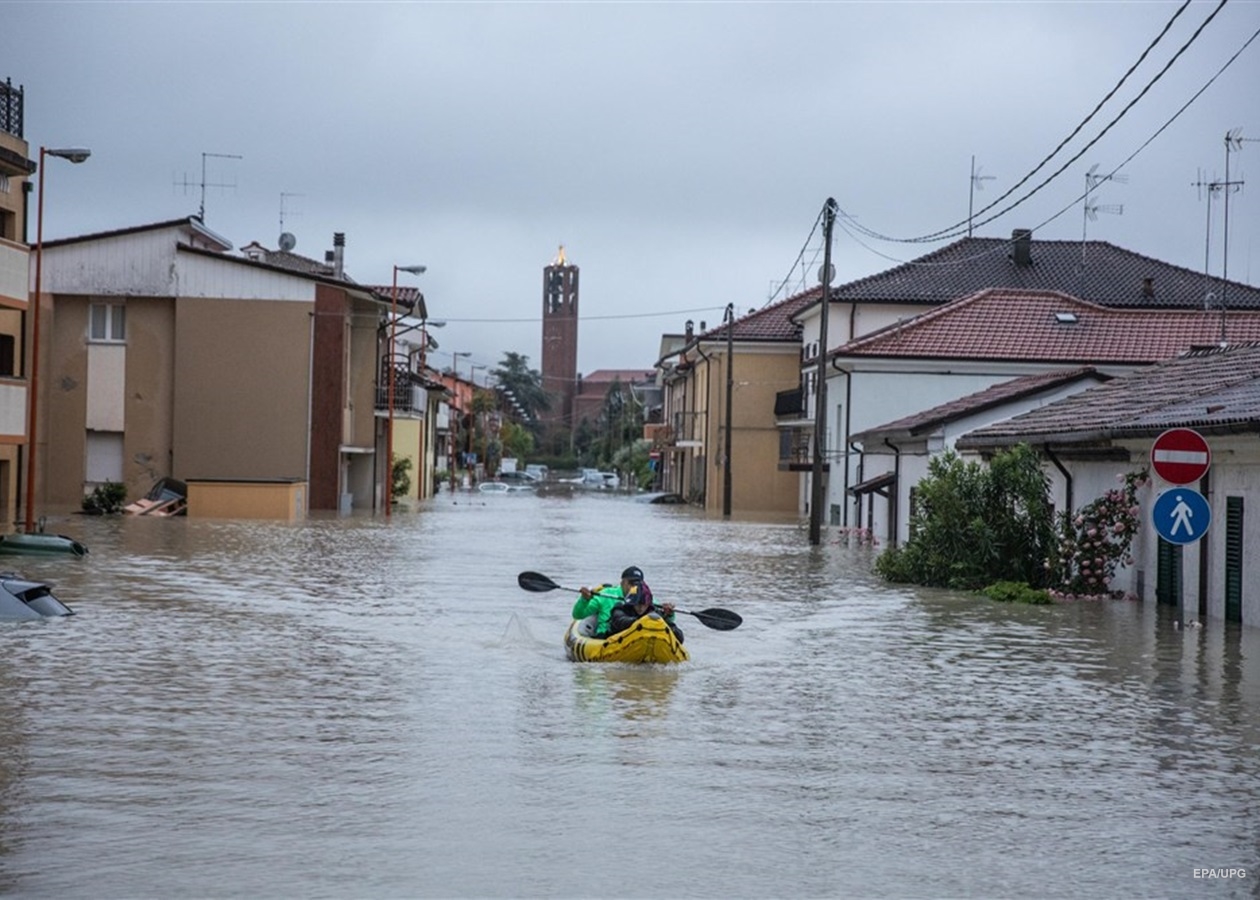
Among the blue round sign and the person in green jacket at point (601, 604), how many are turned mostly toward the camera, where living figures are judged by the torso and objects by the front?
2

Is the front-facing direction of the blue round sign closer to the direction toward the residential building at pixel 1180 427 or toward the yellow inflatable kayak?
the yellow inflatable kayak

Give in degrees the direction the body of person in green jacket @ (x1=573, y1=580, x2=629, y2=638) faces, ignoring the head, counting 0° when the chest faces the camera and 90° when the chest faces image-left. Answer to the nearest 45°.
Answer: approximately 0°

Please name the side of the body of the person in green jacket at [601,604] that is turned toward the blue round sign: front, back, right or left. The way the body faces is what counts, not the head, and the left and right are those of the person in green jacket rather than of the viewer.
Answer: left

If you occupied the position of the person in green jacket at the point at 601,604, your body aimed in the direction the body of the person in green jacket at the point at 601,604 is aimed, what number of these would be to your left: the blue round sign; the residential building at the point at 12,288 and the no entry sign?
2

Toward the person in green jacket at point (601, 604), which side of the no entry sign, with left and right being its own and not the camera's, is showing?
right

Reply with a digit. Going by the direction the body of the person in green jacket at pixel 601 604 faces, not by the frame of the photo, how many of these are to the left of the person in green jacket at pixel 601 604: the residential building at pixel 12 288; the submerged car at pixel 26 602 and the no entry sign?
1

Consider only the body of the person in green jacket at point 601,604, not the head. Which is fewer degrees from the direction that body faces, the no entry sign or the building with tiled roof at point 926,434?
the no entry sign

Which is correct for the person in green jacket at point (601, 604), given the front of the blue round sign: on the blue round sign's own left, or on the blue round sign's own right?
on the blue round sign's own right

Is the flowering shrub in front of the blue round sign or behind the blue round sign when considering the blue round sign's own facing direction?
behind
